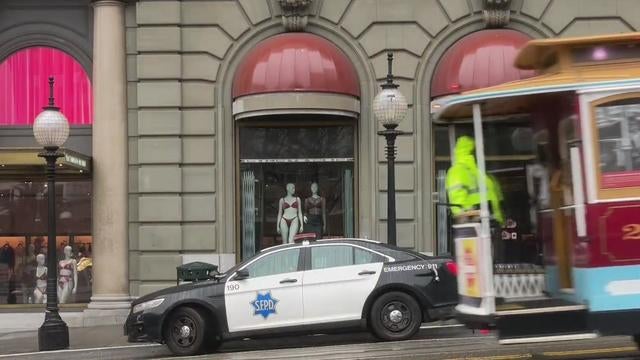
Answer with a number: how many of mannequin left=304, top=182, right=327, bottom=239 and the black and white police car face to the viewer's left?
1

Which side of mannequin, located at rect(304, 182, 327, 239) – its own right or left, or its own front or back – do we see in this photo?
front

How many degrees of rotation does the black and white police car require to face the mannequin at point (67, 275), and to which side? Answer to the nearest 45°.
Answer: approximately 45° to its right

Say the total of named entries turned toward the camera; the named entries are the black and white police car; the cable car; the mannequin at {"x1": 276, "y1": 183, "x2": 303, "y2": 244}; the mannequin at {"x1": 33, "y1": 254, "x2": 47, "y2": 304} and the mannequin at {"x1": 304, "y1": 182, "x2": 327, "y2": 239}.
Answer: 3

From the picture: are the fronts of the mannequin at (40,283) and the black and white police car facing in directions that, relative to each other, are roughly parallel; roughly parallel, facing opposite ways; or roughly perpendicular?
roughly perpendicular

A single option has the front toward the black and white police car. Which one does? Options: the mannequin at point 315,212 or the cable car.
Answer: the mannequin

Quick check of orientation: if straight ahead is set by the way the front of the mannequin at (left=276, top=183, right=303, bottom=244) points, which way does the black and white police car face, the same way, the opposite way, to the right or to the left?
to the right

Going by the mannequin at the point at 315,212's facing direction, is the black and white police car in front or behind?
in front

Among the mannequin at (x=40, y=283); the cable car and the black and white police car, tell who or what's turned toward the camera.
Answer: the mannequin

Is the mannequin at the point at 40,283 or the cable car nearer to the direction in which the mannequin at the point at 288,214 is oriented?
the cable car

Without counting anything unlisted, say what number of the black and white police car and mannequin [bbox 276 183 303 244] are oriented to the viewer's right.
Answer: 0
